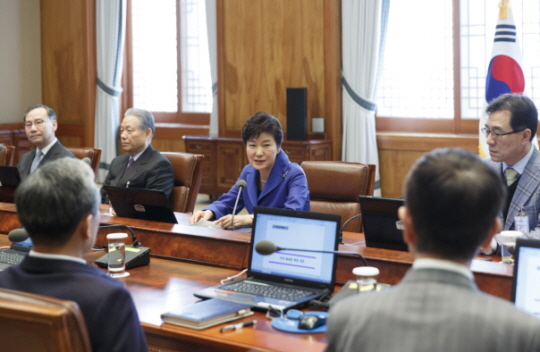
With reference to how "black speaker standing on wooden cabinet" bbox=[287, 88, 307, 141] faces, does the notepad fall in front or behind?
in front

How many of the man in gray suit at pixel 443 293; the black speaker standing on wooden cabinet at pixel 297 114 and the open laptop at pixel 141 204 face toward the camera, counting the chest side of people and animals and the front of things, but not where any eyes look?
1

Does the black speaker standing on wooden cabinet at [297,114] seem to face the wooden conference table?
yes

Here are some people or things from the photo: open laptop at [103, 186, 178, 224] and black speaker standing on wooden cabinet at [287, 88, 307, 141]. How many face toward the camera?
1

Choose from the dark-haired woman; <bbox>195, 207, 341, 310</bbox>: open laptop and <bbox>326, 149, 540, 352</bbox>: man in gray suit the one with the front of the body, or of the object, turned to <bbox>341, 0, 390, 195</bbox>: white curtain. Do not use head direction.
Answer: the man in gray suit

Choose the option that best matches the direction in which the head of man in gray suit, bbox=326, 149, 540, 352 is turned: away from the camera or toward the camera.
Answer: away from the camera

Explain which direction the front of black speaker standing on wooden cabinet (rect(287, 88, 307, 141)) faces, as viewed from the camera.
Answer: facing the viewer

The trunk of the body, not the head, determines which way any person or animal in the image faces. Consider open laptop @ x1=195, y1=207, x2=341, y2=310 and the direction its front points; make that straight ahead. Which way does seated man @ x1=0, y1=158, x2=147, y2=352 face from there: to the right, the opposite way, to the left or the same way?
the opposite way

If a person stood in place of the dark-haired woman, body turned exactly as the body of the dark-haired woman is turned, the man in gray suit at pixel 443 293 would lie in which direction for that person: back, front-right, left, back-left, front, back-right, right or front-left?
front-left

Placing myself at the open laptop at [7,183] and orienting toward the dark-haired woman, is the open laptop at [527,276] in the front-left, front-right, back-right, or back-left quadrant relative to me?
front-right

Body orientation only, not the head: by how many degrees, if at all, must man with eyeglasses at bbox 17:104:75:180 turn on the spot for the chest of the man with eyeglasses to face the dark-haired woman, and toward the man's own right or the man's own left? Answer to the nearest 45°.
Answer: approximately 90° to the man's own left

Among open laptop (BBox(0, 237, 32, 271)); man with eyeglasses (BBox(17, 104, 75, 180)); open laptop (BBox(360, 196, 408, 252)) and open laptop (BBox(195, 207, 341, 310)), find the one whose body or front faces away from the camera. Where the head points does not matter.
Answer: open laptop (BBox(360, 196, 408, 252))

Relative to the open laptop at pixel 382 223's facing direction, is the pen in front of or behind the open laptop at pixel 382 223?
behind

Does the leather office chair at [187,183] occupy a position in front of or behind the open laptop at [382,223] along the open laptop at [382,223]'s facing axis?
in front

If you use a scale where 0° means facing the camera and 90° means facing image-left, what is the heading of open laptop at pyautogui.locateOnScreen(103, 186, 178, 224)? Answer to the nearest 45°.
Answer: approximately 225°

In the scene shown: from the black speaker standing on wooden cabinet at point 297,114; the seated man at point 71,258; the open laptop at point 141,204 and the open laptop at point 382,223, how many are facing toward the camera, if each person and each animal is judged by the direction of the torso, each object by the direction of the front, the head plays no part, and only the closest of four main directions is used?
1

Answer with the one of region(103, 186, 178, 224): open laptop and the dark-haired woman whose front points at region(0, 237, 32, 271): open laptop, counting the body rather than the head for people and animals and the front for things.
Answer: the dark-haired woman
